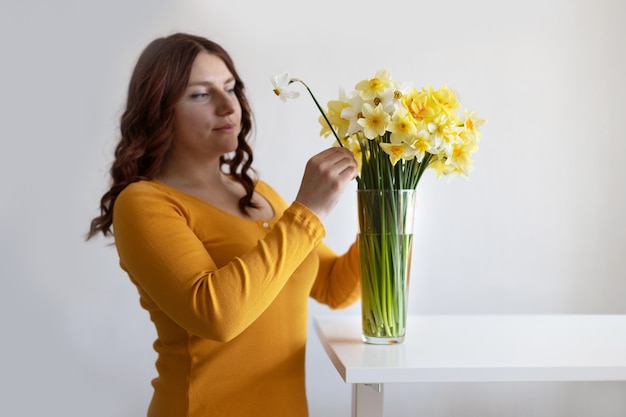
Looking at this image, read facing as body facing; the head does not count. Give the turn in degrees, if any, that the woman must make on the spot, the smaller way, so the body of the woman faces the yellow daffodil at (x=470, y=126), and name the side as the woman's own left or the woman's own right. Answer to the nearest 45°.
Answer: approximately 45° to the woman's own left

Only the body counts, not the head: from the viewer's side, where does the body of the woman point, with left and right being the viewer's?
facing the viewer and to the right of the viewer

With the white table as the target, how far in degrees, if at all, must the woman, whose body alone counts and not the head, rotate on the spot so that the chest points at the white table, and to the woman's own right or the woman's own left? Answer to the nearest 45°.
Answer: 0° — they already face it
